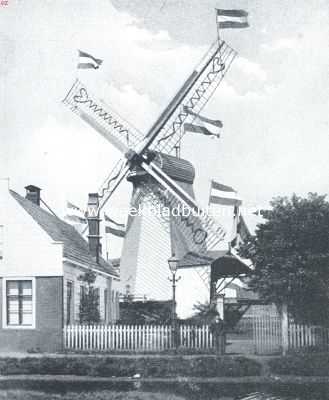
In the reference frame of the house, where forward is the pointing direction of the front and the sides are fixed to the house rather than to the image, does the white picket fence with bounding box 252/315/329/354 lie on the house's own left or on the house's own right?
on the house's own left

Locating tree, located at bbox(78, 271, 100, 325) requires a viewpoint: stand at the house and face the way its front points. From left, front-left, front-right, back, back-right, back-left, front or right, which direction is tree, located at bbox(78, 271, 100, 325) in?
back-left

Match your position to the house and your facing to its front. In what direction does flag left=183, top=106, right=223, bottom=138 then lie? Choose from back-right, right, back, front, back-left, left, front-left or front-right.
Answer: back-left

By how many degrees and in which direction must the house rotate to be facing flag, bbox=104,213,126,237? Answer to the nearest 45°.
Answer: approximately 180°

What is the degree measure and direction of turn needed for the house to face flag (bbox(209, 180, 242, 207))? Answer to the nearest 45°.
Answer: approximately 135° to its left

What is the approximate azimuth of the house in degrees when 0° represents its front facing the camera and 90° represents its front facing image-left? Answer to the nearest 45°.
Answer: approximately 0°

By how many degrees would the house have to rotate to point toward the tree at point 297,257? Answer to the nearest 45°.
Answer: approximately 45° to its left

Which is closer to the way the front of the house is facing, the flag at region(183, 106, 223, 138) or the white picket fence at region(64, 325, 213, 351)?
the white picket fence

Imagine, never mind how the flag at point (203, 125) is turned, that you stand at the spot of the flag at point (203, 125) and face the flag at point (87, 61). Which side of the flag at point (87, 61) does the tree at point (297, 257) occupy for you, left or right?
left
